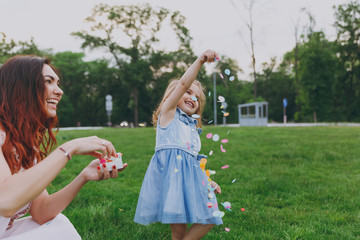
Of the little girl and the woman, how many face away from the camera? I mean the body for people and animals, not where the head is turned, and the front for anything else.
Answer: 0

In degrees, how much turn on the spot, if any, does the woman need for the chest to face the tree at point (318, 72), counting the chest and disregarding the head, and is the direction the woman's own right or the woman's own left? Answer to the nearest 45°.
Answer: approximately 45° to the woman's own left

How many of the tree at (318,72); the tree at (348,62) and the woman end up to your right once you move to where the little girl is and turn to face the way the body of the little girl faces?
1

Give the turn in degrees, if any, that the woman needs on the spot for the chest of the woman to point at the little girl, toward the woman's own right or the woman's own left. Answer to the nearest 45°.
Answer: approximately 45° to the woman's own left

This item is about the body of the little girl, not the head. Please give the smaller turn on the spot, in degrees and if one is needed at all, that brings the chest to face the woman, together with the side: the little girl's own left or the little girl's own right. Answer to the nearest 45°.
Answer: approximately 90° to the little girl's own right

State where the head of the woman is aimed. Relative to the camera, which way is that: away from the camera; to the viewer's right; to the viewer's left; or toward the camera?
to the viewer's right

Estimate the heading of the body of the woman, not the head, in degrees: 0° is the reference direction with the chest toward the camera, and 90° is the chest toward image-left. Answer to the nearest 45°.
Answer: approximately 270°
